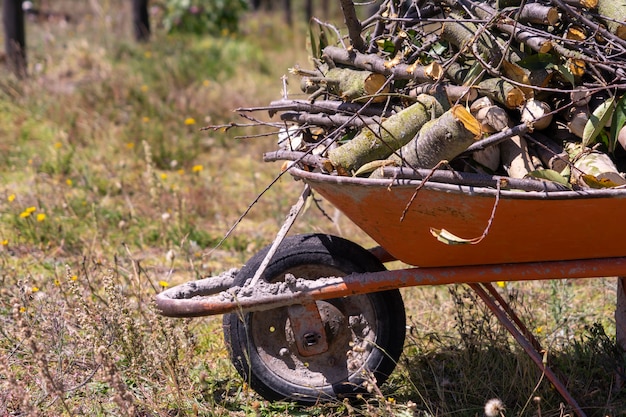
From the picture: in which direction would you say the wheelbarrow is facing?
to the viewer's left

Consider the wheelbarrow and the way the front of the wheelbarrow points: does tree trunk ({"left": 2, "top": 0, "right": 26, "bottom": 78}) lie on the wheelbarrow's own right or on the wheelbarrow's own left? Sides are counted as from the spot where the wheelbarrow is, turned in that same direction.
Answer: on the wheelbarrow's own right
